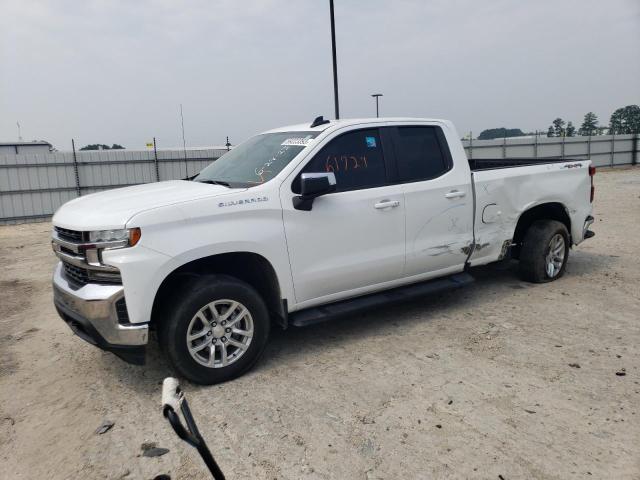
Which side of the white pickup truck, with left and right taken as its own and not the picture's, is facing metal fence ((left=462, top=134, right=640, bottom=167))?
back

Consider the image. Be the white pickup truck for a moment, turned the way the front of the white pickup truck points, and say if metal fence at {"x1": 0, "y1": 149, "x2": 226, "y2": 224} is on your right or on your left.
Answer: on your right

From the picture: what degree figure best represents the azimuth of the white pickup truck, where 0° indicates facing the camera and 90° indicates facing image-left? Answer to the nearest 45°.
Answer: approximately 45°
